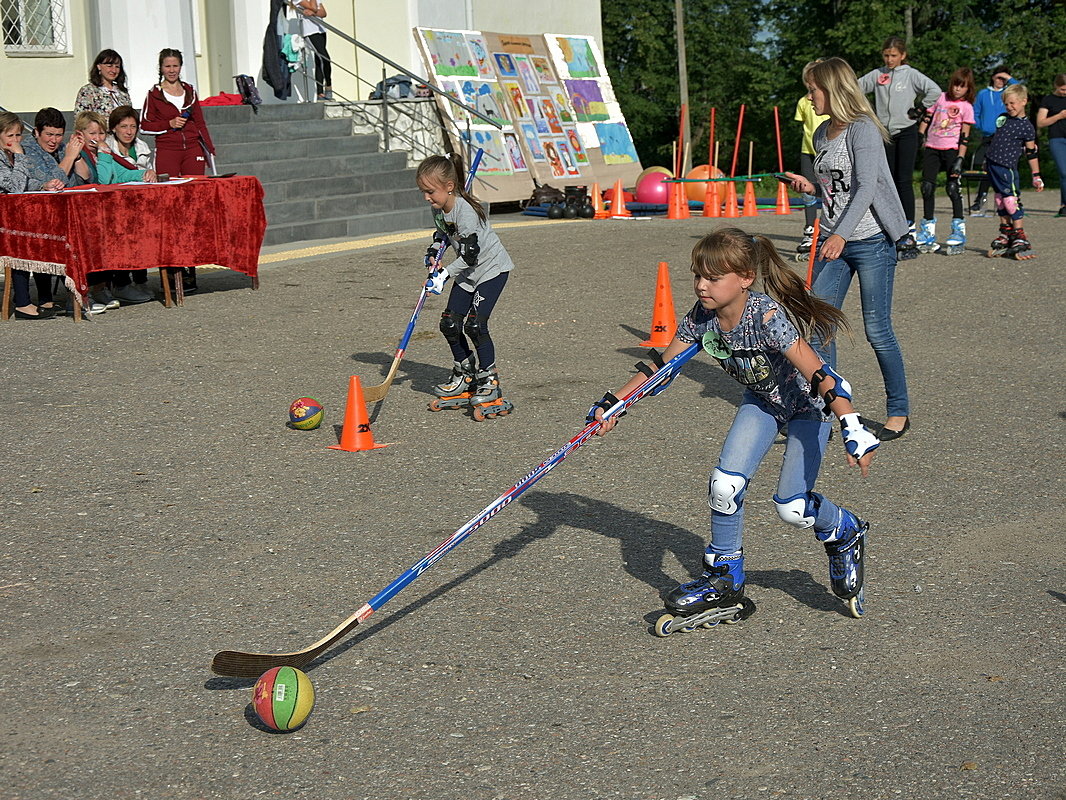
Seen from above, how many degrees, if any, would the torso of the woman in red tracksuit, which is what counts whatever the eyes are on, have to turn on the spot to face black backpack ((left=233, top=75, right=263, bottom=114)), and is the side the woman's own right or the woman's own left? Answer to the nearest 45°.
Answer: approximately 180°

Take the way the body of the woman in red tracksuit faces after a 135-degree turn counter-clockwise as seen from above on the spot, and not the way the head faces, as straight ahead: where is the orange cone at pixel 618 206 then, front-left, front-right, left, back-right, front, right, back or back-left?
front

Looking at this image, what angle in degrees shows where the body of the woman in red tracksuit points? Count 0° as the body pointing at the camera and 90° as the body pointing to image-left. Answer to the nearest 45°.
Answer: approximately 0°

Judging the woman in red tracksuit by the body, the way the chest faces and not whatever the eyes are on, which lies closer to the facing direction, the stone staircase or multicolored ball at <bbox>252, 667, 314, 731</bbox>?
the multicolored ball

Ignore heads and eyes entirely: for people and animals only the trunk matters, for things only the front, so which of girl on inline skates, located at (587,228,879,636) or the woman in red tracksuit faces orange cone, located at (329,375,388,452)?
the woman in red tracksuit

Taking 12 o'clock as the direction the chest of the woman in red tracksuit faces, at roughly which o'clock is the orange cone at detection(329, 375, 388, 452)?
The orange cone is roughly at 12 o'clock from the woman in red tracksuit.

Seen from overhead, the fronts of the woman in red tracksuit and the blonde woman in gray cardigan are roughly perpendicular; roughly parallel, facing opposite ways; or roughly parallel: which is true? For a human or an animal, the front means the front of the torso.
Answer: roughly perpendicular

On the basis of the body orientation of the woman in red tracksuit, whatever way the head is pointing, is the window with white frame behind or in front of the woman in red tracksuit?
behind
